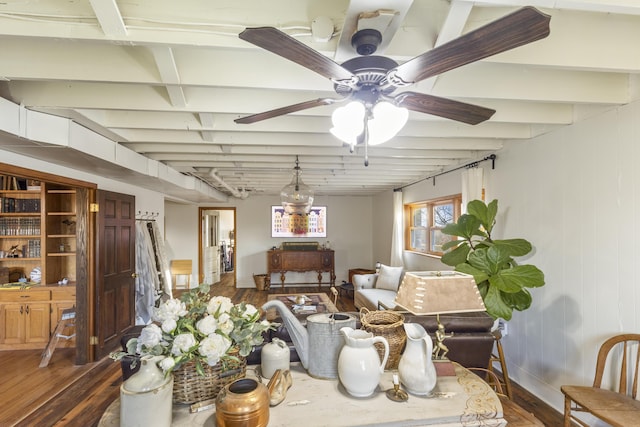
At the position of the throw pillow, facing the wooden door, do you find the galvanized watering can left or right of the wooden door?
left

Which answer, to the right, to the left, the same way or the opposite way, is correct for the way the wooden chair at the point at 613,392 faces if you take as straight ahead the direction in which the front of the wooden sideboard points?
to the right

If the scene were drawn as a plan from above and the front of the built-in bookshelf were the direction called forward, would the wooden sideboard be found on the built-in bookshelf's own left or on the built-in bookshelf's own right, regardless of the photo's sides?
on the built-in bookshelf's own left

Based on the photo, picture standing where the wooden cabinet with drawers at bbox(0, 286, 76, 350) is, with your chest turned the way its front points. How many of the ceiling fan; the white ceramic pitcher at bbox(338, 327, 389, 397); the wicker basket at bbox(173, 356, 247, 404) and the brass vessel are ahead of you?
4

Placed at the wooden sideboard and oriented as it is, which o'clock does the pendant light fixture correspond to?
The pendant light fixture is roughly at 12 o'clock from the wooden sideboard.

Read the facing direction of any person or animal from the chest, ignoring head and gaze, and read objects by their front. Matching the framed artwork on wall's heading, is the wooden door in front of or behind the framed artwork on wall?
in front
